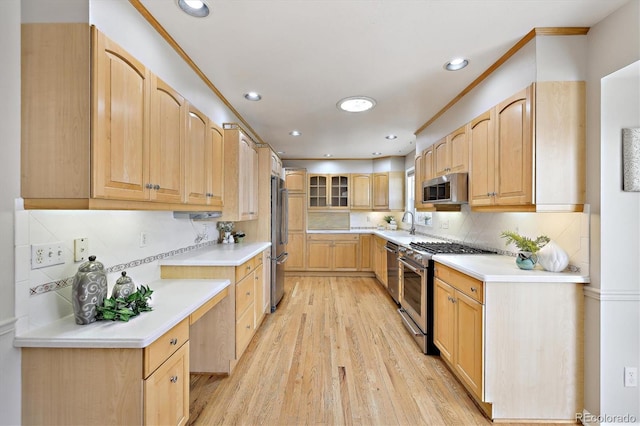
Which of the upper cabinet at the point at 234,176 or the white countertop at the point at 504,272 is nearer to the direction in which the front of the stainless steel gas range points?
the upper cabinet

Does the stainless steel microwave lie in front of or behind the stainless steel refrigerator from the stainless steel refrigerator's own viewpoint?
in front

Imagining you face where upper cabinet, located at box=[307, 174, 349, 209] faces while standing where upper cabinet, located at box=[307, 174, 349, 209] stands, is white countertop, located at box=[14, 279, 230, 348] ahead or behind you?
ahead

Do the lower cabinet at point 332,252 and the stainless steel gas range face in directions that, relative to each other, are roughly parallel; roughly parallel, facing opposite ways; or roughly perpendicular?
roughly perpendicular

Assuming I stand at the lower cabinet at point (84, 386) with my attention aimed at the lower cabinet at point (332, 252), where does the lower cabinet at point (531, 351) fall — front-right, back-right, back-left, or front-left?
front-right

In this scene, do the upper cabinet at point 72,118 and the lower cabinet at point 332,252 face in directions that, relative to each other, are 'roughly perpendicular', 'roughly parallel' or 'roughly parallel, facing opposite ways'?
roughly perpendicular

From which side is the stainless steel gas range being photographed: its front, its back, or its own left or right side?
left

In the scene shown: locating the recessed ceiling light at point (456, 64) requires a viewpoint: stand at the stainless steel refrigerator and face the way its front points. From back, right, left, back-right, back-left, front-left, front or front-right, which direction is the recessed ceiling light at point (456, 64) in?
front-right

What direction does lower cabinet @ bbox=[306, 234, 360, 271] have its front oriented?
toward the camera

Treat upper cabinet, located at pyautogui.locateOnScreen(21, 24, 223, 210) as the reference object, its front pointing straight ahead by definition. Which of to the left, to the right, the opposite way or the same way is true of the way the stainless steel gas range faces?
the opposite way

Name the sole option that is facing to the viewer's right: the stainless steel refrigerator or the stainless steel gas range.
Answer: the stainless steel refrigerator

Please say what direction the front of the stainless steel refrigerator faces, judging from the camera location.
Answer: facing to the right of the viewer

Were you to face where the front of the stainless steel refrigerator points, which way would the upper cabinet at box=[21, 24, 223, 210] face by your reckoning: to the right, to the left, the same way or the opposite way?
the same way

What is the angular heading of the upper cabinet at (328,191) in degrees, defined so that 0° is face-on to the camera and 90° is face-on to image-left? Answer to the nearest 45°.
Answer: approximately 0°
